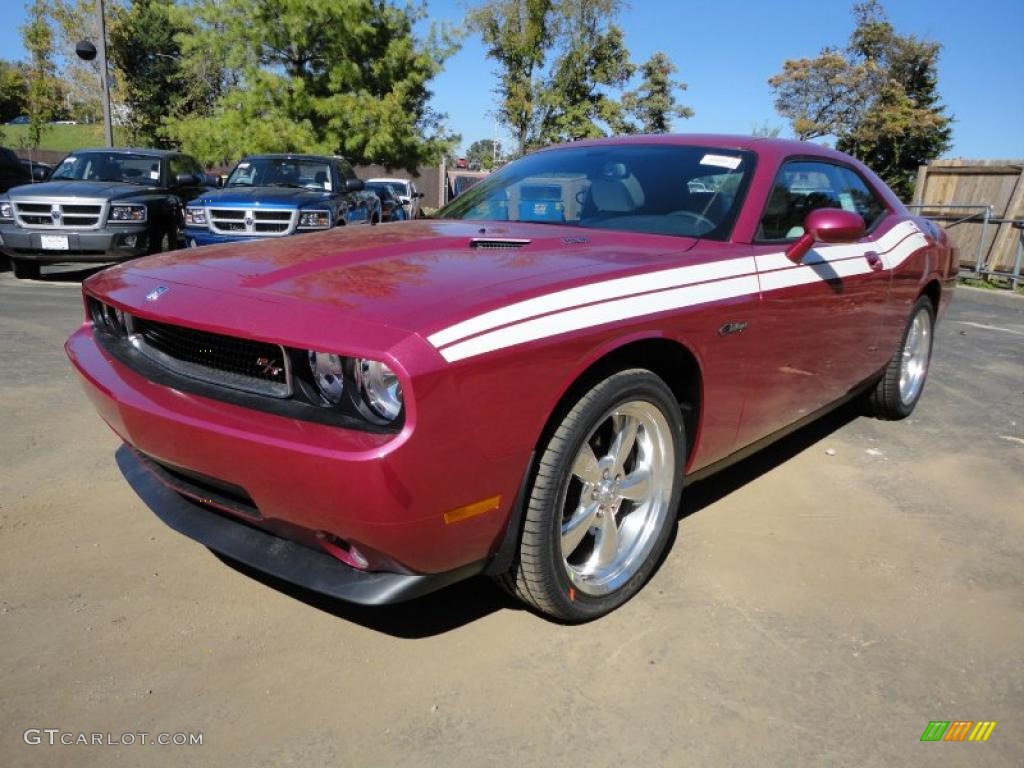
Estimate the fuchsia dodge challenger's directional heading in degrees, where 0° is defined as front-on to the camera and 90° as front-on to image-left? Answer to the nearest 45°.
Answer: approximately 45°

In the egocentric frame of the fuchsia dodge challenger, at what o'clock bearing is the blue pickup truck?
The blue pickup truck is roughly at 4 o'clock from the fuchsia dodge challenger.

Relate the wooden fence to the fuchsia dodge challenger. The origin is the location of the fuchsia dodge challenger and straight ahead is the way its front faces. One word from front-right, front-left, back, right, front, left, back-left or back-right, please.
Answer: back

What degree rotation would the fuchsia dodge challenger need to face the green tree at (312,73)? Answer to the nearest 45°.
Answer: approximately 135° to its right

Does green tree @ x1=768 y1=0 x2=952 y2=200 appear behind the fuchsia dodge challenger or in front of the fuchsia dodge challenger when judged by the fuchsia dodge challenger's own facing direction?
behind

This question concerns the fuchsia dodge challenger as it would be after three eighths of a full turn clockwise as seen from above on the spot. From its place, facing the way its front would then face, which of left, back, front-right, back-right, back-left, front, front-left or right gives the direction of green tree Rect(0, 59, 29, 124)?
front-left

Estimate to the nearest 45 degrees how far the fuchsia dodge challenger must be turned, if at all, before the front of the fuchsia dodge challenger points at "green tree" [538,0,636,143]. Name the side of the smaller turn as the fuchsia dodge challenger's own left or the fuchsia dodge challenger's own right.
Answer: approximately 135° to the fuchsia dodge challenger's own right

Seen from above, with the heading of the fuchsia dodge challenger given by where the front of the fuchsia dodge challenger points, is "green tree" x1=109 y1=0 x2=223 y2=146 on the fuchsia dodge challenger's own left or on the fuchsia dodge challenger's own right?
on the fuchsia dodge challenger's own right
